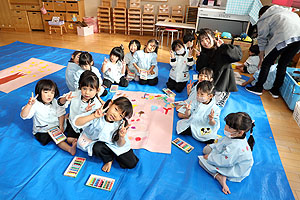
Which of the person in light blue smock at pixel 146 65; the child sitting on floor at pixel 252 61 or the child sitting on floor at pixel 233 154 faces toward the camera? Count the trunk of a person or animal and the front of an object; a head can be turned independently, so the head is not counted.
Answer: the person in light blue smock

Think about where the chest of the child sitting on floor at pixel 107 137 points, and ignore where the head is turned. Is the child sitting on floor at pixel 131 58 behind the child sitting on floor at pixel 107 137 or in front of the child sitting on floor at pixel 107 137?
behind

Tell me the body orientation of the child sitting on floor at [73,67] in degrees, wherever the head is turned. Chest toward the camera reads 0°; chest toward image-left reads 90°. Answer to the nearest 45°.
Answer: approximately 315°

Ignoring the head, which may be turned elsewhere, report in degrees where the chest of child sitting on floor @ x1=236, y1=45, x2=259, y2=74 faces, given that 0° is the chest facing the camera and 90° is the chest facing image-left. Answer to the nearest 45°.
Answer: approximately 90°

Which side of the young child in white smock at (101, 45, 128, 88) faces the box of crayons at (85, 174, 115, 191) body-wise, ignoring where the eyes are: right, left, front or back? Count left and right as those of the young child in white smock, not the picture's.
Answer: front

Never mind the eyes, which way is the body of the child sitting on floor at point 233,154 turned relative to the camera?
to the viewer's left

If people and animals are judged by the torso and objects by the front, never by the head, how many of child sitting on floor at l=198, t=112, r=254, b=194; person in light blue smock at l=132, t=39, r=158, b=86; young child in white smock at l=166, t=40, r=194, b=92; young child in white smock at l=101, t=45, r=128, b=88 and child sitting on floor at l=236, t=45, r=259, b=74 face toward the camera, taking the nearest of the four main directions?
3

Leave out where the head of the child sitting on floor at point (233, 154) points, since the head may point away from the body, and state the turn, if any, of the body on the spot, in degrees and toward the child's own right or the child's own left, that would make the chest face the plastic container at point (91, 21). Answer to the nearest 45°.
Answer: approximately 45° to the child's own right

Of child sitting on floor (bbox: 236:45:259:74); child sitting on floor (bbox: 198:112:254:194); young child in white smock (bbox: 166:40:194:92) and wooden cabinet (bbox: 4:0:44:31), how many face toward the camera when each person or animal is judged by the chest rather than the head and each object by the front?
2

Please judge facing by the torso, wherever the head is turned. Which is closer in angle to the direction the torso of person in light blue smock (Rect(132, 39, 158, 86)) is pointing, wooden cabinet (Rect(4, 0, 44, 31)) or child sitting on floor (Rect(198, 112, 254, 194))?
the child sitting on floor

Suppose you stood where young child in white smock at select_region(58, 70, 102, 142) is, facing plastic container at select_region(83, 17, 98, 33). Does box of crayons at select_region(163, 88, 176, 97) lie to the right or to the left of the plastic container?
right
